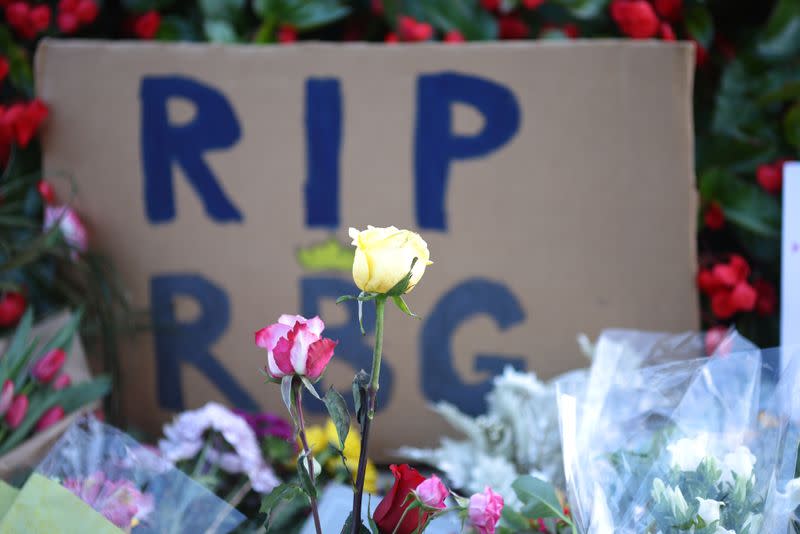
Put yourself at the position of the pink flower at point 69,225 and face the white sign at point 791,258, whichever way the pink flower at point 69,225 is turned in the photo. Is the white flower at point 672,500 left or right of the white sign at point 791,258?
right

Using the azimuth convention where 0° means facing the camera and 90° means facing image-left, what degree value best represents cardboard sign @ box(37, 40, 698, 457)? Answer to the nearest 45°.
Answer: approximately 0°
